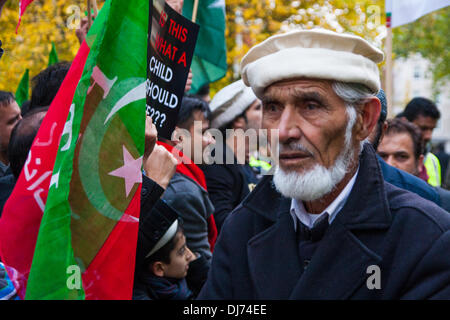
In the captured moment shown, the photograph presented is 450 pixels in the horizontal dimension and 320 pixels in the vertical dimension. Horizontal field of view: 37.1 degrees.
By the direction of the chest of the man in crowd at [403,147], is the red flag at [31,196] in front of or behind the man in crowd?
in front

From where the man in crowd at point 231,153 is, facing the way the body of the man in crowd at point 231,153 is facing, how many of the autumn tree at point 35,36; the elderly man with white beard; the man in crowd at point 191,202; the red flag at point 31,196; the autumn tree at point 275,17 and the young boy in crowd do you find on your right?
4

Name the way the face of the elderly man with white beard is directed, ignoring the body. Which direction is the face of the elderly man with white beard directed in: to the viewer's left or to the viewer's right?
to the viewer's left

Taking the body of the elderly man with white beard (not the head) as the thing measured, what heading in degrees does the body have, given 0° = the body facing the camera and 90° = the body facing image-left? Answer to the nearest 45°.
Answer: approximately 45°

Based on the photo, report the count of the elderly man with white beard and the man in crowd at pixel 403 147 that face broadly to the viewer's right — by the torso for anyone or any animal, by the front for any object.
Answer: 0

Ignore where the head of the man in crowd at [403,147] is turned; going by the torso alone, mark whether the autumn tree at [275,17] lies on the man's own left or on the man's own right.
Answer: on the man's own right

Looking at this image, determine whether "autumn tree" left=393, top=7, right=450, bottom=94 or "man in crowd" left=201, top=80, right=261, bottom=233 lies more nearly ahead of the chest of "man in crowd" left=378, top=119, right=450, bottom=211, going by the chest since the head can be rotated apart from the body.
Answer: the man in crowd

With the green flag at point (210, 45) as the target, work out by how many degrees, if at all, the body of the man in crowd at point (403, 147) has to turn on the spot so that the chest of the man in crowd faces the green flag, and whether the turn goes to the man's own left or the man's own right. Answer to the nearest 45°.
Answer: approximately 45° to the man's own right
